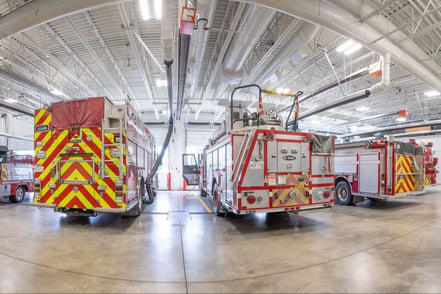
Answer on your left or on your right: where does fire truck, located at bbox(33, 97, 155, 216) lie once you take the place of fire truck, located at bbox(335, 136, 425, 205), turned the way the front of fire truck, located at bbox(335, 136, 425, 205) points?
on your left

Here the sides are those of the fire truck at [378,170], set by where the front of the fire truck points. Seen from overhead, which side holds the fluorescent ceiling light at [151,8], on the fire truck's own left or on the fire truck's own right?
on the fire truck's own left

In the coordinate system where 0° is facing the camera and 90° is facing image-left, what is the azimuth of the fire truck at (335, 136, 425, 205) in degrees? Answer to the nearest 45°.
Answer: approximately 135°

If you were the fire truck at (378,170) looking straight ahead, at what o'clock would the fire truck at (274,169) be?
the fire truck at (274,169) is roughly at 8 o'clock from the fire truck at (378,170).
